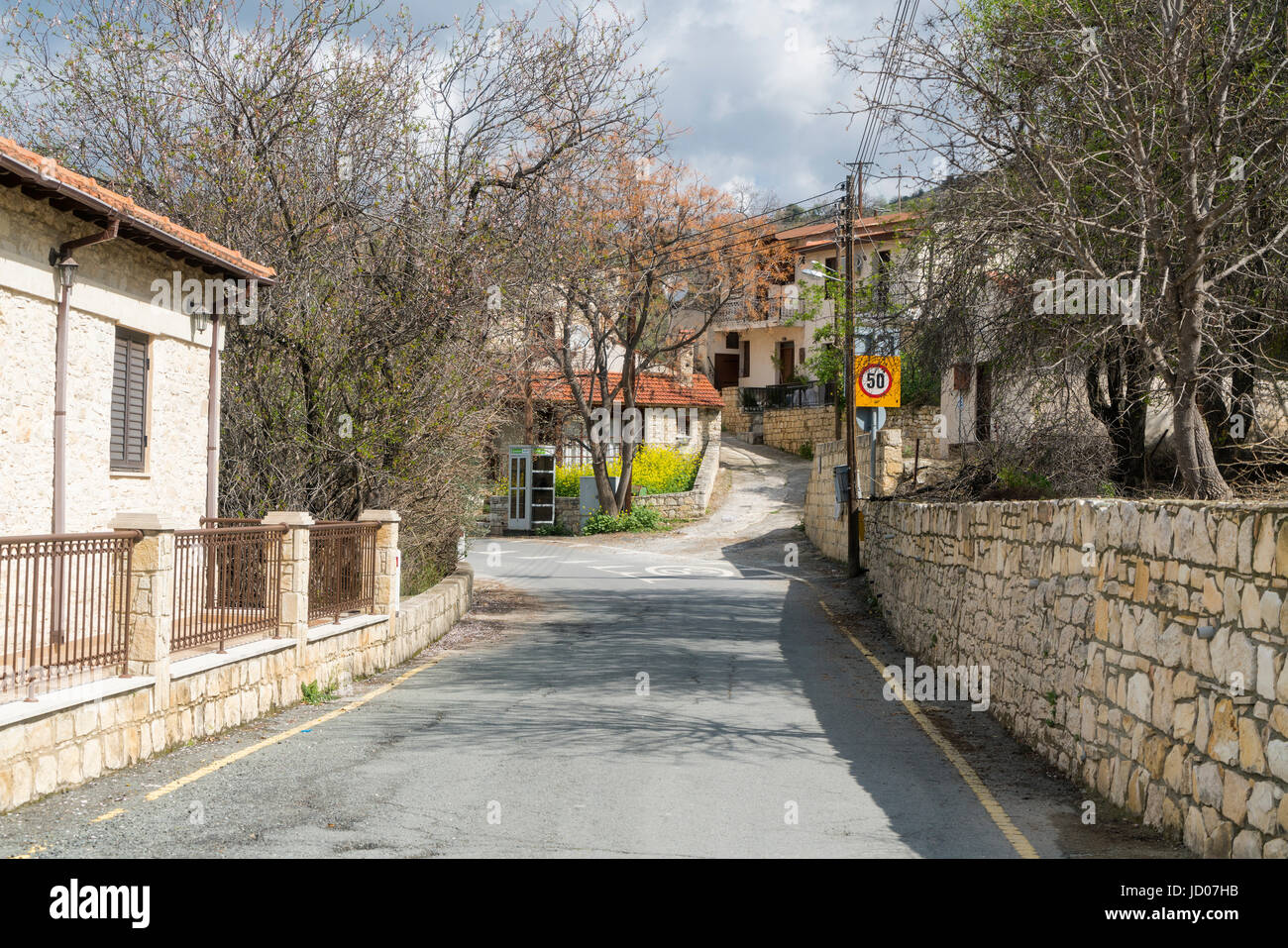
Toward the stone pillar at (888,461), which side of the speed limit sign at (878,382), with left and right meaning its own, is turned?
back

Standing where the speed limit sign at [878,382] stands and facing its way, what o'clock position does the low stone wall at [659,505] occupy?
The low stone wall is roughly at 5 o'clock from the speed limit sign.

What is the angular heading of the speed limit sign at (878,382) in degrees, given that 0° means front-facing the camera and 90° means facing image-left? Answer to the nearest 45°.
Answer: approximately 0°

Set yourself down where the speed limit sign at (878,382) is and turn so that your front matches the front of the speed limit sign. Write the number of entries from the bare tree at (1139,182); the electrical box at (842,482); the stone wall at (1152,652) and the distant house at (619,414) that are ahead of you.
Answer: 2

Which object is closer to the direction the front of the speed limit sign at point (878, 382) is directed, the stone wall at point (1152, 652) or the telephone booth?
the stone wall

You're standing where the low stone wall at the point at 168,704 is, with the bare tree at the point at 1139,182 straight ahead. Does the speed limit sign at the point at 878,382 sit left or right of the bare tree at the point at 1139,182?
left

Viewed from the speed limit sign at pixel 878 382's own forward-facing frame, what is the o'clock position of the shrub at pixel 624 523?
The shrub is roughly at 5 o'clock from the speed limit sign.

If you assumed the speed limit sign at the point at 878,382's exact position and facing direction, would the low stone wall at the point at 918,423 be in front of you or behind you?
behind

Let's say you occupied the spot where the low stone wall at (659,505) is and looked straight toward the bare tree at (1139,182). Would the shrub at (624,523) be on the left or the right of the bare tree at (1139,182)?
right

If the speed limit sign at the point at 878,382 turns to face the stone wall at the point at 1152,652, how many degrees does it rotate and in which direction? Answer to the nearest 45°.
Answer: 0° — it already faces it

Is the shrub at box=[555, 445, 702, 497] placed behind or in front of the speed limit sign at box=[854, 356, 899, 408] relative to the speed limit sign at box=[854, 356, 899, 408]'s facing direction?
behind

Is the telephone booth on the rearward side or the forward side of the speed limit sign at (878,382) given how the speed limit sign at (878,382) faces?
on the rearward side
